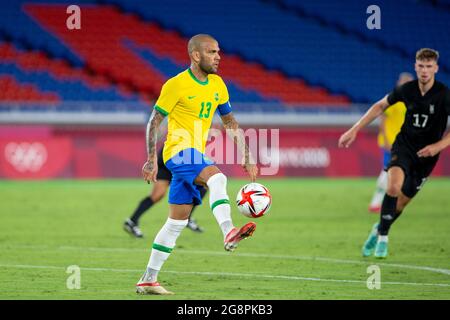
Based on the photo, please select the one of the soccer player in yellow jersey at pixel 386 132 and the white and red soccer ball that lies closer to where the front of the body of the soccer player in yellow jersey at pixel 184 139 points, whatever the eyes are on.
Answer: the white and red soccer ball

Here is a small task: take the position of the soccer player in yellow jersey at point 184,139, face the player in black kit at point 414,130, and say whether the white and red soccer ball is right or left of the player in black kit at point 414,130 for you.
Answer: right

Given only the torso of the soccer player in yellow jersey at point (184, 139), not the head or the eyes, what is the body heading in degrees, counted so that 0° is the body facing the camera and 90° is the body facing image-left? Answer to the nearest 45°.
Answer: approximately 315°

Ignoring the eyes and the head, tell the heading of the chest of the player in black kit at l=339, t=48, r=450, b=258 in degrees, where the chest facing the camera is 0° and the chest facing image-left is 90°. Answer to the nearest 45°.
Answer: approximately 0°

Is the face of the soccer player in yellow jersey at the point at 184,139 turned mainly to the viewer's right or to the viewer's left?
to the viewer's right

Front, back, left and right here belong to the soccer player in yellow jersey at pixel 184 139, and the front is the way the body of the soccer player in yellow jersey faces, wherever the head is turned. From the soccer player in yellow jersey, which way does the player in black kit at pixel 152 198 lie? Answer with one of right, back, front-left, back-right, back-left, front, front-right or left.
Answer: back-left

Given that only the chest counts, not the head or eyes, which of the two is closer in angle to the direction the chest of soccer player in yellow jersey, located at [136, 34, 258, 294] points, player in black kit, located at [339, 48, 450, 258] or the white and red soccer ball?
the white and red soccer ball

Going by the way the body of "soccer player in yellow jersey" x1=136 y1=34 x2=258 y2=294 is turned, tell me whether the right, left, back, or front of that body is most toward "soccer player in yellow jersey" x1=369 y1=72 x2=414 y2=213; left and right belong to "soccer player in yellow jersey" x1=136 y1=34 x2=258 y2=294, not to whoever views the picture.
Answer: left
